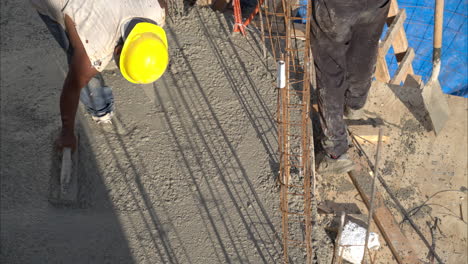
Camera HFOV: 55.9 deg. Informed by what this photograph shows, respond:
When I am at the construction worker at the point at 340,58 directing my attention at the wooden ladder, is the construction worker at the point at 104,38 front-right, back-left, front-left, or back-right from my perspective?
back-left

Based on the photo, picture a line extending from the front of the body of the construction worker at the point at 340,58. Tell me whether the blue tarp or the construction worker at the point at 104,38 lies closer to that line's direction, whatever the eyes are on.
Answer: the construction worker

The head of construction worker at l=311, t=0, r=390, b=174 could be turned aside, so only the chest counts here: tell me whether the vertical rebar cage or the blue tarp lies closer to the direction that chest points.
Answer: the vertical rebar cage

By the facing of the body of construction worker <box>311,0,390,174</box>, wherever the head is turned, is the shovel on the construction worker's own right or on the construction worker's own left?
on the construction worker's own left

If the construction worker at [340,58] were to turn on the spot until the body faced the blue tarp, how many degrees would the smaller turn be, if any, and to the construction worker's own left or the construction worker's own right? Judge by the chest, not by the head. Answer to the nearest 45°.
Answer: approximately 180°

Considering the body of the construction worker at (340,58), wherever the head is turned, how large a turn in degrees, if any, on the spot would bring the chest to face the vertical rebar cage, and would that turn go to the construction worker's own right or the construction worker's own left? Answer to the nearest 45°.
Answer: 0° — they already face it

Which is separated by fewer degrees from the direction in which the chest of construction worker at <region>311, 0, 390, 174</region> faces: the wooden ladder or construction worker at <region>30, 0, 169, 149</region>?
the construction worker

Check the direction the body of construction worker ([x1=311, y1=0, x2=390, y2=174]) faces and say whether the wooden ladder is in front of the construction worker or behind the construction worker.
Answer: behind
